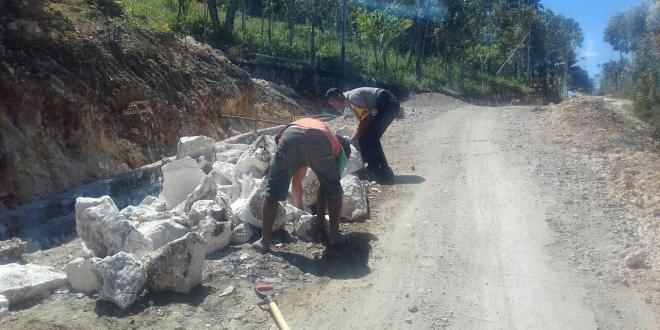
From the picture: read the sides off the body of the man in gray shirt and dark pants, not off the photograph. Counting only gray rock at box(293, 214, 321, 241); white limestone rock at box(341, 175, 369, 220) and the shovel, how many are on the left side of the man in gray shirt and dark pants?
3

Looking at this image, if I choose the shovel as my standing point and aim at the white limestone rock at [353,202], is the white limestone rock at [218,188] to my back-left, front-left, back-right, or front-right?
front-left

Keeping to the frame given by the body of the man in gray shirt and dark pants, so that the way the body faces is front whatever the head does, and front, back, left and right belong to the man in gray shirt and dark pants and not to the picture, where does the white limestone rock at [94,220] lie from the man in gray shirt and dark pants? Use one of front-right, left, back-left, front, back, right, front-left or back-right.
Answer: front-left

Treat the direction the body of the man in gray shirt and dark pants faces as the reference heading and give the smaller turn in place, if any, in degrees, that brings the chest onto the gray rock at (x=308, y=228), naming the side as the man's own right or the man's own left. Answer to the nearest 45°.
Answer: approximately 90° to the man's own left

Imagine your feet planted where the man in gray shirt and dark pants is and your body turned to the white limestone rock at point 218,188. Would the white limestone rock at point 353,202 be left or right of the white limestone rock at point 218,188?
left

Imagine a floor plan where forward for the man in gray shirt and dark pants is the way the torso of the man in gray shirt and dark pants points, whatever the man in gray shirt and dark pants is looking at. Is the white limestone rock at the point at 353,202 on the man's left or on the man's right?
on the man's left

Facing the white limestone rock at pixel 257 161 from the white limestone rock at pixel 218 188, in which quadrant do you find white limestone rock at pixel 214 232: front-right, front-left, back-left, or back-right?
back-right

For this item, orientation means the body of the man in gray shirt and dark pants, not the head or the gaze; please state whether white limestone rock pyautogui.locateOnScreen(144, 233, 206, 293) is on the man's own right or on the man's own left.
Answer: on the man's own left

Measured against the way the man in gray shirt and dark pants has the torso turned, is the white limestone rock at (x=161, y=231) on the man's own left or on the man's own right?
on the man's own left

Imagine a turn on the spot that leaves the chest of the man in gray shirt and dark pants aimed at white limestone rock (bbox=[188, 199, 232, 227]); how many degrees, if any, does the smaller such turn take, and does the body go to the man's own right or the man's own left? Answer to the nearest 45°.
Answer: approximately 45° to the man's own left

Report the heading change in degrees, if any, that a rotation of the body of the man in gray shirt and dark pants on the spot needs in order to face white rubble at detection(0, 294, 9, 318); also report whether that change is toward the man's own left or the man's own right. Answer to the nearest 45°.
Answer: approximately 45° to the man's own left

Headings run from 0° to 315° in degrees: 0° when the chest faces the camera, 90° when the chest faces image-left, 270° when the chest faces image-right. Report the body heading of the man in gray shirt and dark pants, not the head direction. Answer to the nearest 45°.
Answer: approximately 90°
